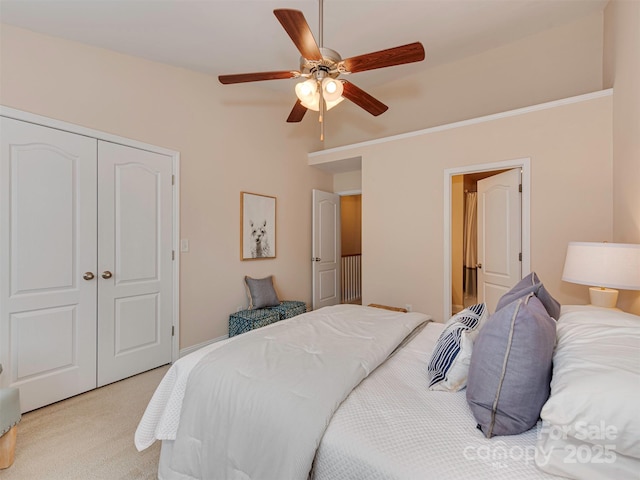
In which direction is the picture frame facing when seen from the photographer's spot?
facing the viewer and to the right of the viewer

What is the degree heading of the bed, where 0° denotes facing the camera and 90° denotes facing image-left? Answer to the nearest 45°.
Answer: approximately 90°

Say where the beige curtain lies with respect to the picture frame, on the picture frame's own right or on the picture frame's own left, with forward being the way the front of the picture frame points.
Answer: on the picture frame's own left

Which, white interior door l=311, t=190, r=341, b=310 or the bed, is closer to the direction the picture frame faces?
the bed

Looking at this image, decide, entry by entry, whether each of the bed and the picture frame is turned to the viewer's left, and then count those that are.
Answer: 1

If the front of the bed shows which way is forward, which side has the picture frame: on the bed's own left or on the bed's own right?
on the bed's own right

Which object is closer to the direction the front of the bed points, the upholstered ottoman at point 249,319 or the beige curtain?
the upholstered ottoman

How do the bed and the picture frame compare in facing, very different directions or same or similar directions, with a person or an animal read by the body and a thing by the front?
very different directions

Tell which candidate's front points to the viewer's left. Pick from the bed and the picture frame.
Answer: the bed

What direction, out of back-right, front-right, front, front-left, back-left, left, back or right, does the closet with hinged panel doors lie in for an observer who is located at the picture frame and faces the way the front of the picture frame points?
right
